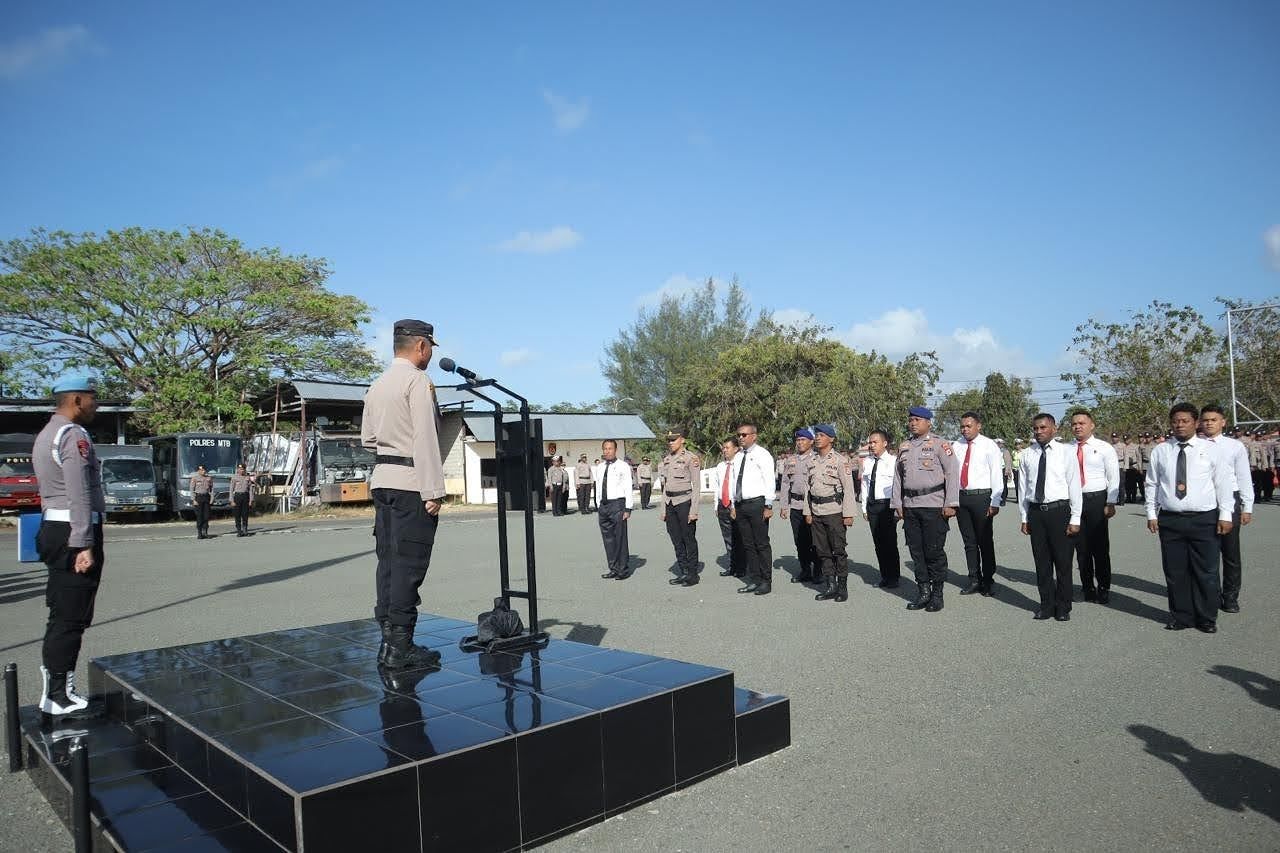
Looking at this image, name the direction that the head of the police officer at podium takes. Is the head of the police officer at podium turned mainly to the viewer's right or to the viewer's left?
to the viewer's right

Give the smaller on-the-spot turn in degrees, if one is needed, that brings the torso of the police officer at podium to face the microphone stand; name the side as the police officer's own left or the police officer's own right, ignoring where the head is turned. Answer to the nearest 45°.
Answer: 0° — they already face it

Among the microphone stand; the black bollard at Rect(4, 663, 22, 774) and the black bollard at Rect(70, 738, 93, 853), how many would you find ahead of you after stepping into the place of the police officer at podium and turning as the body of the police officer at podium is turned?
1

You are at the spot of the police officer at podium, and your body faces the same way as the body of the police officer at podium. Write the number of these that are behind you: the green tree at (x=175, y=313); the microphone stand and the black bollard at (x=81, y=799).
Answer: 1

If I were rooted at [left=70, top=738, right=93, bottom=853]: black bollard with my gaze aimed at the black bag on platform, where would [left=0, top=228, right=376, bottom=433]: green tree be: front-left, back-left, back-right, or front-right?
front-left

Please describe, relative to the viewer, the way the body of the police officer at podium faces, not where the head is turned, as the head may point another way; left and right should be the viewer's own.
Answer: facing away from the viewer and to the right of the viewer

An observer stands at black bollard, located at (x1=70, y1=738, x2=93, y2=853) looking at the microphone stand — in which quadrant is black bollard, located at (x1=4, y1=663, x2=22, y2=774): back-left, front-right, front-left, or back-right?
front-left

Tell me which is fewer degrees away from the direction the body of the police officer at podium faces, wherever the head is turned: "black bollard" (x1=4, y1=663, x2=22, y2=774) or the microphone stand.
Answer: the microphone stand

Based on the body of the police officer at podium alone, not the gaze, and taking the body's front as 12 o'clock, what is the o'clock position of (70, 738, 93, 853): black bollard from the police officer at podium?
The black bollard is roughly at 6 o'clock from the police officer at podium.
